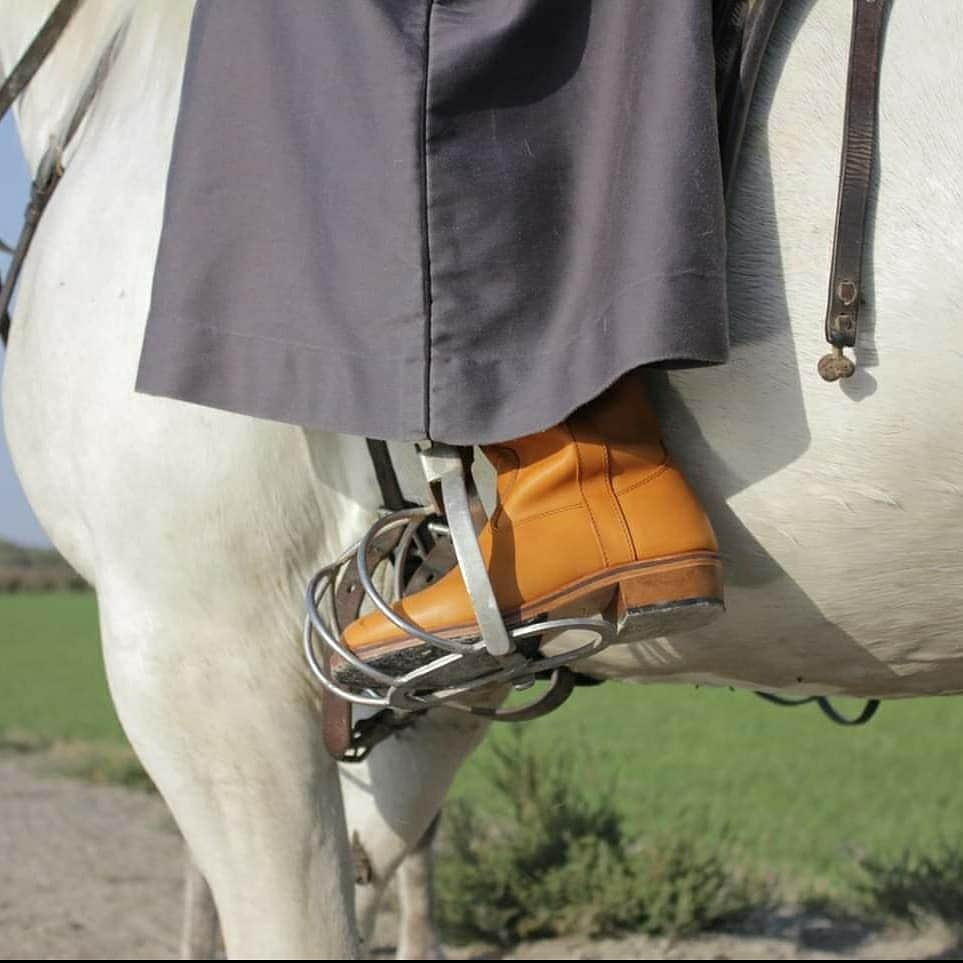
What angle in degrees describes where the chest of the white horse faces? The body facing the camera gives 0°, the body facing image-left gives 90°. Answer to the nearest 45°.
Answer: approximately 90°

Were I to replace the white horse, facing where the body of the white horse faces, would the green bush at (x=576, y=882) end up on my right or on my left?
on my right

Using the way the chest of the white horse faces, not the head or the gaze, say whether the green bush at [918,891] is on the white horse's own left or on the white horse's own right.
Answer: on the white horse's own right
